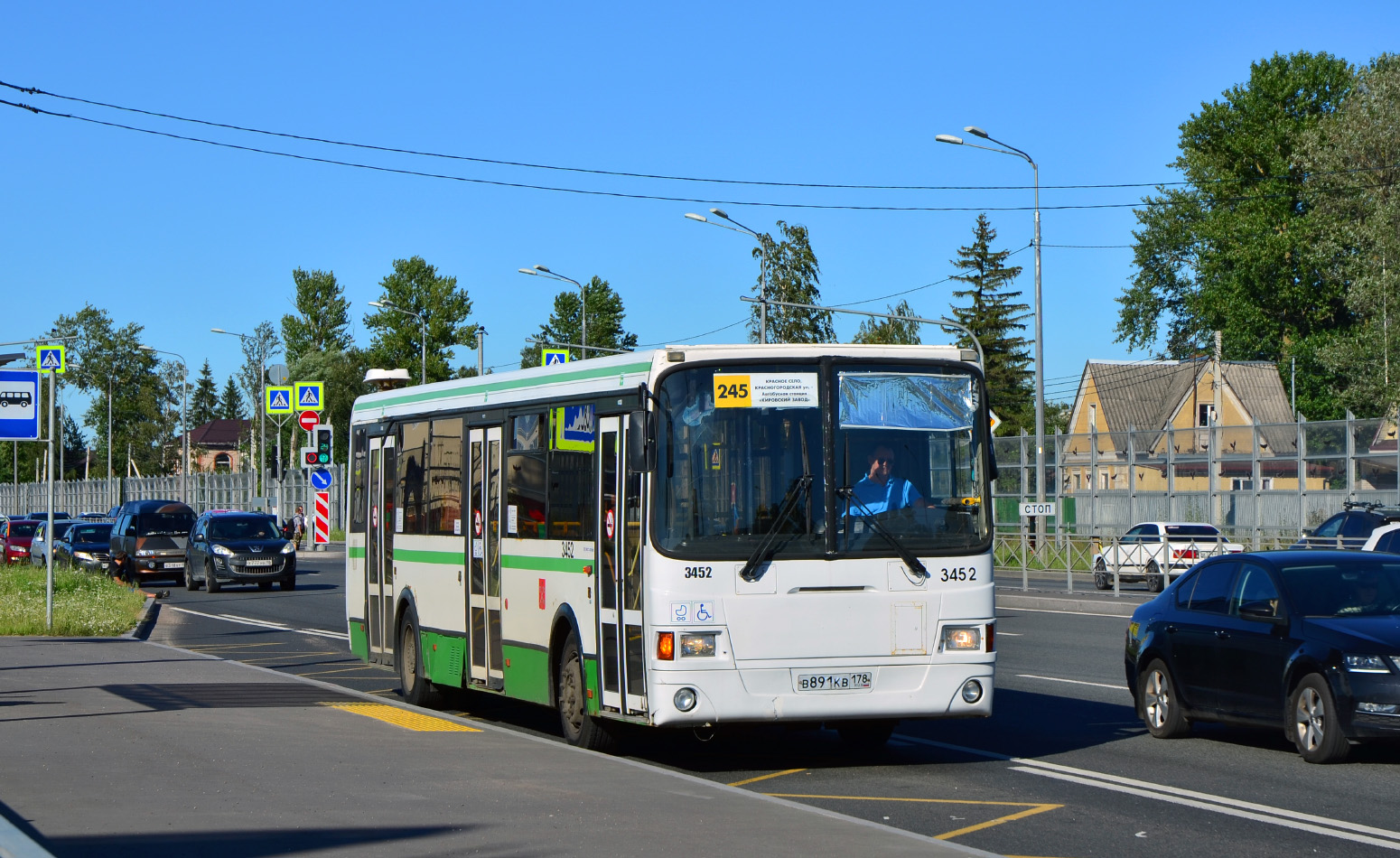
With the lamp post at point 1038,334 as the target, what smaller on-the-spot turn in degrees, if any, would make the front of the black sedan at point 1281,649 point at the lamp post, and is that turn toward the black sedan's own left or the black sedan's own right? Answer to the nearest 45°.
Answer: approximately 135° to the black sedan's own left

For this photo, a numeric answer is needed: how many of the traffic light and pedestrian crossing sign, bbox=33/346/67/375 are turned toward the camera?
2

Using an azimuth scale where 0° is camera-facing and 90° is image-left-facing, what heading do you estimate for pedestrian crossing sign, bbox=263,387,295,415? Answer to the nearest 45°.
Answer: approximately 0°

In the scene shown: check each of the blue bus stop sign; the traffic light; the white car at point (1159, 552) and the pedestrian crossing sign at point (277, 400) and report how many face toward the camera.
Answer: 3

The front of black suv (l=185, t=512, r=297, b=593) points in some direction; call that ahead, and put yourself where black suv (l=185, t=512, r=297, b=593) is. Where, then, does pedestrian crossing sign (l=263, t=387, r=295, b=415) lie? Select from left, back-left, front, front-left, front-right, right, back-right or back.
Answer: back-left

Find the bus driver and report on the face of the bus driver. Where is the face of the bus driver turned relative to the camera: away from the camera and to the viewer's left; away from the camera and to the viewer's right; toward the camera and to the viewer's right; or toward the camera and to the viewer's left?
toward the camera and to the viewer's right

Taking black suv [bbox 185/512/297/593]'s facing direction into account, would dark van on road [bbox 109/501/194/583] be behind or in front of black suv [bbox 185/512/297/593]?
behind

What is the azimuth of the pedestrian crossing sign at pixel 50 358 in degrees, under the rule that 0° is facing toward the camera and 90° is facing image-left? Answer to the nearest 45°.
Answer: approximately 0°

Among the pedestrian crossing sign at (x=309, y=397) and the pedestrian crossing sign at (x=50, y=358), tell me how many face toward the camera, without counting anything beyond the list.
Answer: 2

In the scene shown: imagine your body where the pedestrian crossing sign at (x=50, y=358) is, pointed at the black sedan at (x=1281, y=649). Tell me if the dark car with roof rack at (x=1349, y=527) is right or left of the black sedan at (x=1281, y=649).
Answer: left

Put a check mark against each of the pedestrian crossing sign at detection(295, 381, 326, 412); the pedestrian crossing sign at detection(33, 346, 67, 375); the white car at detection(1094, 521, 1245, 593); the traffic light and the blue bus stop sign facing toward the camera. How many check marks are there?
4

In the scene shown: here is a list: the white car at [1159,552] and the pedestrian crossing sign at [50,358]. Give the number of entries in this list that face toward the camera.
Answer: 1
